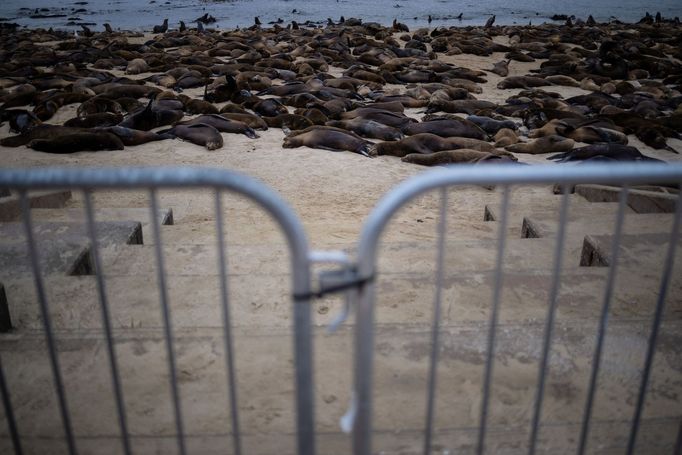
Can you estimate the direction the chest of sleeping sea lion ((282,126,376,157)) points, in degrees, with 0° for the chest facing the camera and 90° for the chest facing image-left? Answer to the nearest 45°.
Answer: approximately 90°

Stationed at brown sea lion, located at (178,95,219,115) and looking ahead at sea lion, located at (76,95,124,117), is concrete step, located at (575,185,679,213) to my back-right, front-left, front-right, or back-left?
back-left

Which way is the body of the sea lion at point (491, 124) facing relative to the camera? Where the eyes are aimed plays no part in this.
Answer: to the viewer's right

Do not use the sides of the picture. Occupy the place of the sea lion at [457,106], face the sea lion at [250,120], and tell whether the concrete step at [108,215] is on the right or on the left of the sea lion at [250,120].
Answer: left

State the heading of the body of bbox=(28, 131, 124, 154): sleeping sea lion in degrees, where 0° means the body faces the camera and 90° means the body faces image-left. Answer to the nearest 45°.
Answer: approximately 90°

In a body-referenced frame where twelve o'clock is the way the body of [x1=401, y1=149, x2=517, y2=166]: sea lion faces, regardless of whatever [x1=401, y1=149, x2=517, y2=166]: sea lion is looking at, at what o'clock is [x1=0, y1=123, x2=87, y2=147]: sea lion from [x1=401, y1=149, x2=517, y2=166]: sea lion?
[x1=0, y1=123, x2=87, y2=147]: sea lion is roughly at 12 o'clock from [x1=401, y1=149, x2=517, y2=166]: sea lion.
